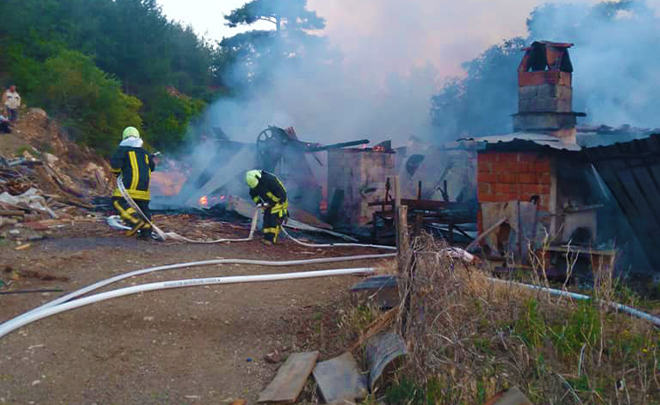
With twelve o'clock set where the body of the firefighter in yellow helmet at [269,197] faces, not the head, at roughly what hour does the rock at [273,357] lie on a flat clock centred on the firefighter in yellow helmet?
The rock is roughly at 9 o'clock from the firefighter in yellow helmet.

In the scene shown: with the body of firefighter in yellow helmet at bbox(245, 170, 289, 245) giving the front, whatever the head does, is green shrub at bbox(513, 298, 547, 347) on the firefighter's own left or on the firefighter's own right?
on the firefighter's own left

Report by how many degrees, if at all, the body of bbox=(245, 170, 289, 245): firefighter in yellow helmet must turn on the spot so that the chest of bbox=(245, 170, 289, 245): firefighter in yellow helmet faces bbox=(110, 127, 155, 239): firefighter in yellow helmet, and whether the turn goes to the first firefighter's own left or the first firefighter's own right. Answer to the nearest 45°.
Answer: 0° — they already face them

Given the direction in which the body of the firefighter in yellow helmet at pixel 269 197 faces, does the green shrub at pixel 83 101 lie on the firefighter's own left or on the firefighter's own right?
on the firefighter's own right

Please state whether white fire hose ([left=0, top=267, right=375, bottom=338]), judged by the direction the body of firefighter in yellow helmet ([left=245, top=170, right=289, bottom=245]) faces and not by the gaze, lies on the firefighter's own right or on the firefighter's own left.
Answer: on the firefighter's own left

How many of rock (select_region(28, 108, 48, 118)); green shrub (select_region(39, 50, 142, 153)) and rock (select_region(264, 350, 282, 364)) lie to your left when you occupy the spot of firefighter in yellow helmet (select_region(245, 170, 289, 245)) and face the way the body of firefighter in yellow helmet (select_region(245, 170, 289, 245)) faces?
1

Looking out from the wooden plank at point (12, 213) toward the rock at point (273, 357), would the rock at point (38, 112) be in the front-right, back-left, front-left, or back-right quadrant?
back-left

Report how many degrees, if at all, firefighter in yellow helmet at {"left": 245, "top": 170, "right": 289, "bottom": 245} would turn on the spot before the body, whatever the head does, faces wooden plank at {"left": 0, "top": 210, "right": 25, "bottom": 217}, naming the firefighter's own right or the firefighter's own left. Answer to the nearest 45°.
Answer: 0° — they already face it

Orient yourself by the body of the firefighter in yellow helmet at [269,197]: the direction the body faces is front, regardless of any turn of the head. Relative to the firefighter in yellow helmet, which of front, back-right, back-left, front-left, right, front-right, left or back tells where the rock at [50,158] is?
front-right

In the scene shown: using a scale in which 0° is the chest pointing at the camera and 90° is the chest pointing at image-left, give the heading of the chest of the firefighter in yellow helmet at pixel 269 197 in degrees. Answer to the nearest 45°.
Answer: approximately 90°
